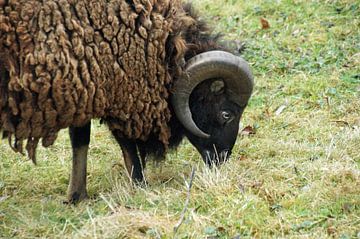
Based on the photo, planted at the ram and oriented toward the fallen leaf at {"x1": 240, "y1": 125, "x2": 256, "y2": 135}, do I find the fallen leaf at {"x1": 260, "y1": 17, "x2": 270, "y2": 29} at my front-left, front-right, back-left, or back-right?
front-left

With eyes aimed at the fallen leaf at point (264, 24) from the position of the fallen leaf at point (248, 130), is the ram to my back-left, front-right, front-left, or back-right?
back-left

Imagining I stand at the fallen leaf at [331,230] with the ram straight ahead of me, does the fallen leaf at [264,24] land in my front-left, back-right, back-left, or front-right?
front-right

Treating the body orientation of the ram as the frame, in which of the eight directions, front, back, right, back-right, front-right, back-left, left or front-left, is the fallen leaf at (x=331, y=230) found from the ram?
front-right

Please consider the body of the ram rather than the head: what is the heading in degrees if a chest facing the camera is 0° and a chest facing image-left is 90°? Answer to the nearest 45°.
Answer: approximately 270°

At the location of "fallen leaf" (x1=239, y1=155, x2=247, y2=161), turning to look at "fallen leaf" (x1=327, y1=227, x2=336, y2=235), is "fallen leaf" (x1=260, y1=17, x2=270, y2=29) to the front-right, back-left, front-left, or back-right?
back-left

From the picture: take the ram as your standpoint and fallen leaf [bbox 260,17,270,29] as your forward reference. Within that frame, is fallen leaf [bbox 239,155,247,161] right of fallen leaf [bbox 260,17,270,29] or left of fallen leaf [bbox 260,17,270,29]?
right

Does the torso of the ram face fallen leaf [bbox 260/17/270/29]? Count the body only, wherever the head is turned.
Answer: no
